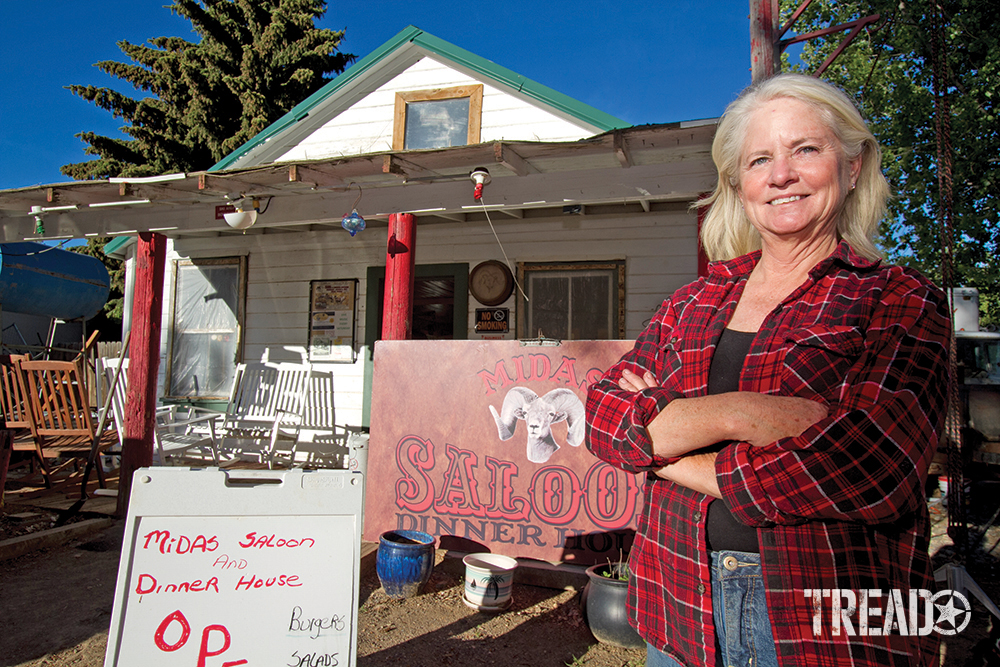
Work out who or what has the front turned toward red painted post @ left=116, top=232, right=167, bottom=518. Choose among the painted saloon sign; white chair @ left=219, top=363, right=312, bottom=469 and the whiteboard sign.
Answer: the white chair

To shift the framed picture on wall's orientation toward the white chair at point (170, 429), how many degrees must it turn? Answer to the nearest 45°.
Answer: approximately 90° to its right

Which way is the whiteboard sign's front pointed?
toward the camera

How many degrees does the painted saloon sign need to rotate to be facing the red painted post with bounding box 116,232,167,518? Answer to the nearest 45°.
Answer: approximately 135° to its right

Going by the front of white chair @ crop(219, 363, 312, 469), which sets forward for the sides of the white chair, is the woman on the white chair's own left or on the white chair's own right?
on the white chair's own left

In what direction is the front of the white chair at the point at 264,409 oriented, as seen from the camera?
facing the viewer and to the left of the viewer

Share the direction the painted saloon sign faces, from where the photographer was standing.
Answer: facing the viewer

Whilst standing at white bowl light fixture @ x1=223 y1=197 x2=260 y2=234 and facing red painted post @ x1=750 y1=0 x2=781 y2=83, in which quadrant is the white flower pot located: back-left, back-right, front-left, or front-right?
front-right

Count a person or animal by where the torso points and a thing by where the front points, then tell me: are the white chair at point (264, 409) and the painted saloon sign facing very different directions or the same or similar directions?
same or similar directions

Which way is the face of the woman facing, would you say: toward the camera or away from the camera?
toward the camera

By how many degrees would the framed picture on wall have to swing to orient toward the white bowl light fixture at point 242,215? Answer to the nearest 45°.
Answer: approximately 45° to its right

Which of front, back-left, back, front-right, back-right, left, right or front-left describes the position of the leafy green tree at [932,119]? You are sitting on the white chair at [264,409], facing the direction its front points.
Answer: back-left

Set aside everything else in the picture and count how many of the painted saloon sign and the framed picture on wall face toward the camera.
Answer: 2

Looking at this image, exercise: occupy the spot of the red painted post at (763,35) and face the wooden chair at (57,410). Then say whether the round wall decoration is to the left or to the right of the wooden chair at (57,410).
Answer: right

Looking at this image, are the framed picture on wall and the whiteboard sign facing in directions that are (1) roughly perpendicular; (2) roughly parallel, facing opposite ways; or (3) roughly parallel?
roughly parallel

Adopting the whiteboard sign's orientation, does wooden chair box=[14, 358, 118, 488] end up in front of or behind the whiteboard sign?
behind

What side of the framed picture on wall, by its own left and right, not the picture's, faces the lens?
front

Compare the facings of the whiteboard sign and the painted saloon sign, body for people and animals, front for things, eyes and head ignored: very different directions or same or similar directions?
same or similar directions

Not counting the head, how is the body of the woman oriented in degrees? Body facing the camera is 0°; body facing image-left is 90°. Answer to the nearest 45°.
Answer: approximately 45°
